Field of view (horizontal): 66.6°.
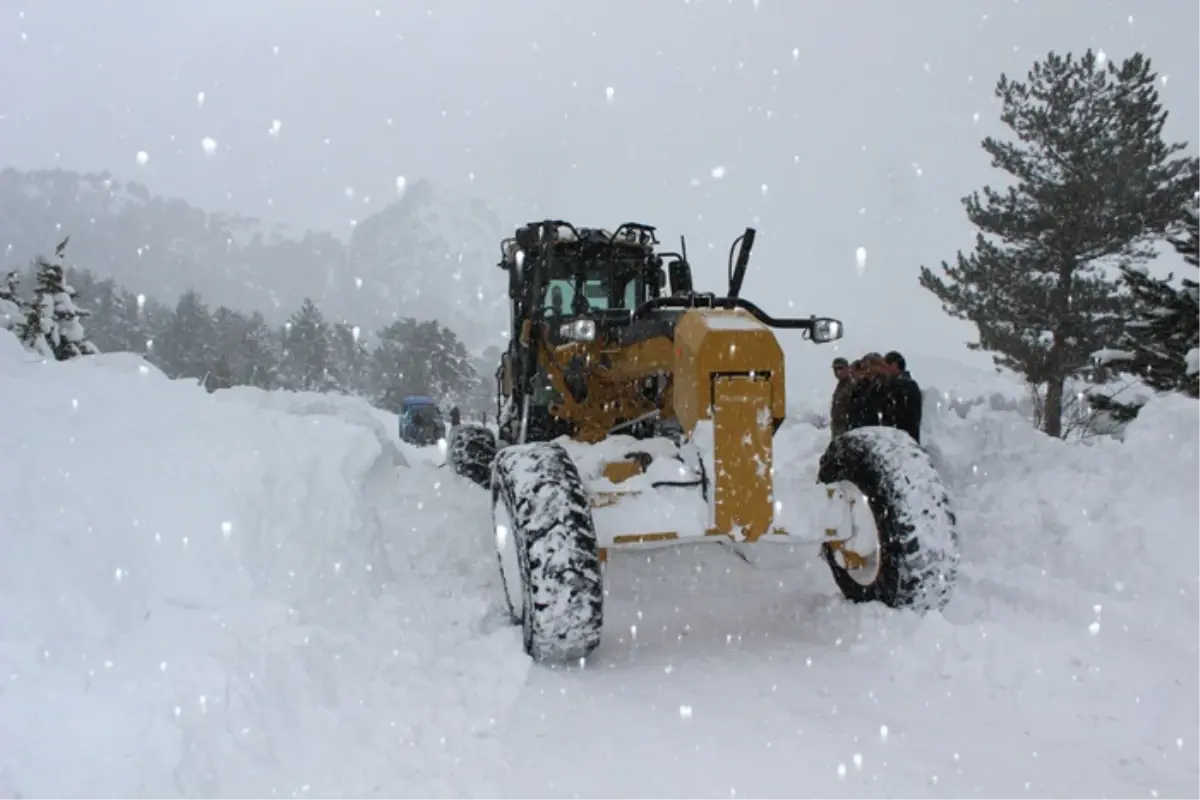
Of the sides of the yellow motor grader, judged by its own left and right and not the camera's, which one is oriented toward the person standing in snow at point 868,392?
left

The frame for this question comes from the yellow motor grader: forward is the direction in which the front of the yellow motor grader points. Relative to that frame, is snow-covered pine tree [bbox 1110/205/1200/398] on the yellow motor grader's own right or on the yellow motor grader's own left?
on the yellow motor grader's own left

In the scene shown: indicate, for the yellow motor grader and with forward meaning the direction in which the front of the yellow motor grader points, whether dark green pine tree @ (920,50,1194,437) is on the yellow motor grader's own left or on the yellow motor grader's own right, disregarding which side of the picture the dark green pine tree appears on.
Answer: on the yellow motor grader's own left

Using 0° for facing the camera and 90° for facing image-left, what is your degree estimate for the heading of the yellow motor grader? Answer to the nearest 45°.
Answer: approximately 315°

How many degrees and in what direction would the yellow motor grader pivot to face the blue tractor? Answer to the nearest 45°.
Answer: approximately 135° to its left

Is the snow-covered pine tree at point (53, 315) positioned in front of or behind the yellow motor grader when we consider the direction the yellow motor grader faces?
behind

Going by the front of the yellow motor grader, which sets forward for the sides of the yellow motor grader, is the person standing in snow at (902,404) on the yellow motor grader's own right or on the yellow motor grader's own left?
on the yellow motor grader's own left

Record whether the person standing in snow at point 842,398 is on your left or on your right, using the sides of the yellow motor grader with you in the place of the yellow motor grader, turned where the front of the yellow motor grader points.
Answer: on your left
